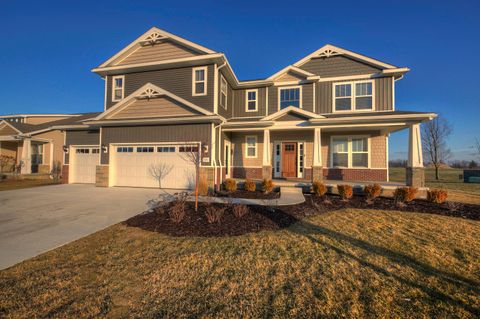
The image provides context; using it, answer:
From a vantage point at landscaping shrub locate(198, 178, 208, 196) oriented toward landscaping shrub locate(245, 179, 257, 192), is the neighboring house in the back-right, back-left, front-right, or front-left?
back-left

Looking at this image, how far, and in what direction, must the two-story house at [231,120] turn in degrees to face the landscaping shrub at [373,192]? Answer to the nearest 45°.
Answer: approximately 45° to its left

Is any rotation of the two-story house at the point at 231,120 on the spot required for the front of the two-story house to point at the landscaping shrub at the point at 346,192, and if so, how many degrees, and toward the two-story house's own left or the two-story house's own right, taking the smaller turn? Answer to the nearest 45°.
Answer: approximately 45° to the two-story house's own left

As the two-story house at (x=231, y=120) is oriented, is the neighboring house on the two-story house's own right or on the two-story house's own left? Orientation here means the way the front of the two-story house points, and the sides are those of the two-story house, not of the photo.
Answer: on the two-story house's own right

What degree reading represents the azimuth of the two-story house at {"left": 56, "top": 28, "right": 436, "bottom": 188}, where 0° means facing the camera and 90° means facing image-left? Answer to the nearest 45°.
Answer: approximately 0°

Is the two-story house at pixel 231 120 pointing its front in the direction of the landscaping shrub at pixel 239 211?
yes

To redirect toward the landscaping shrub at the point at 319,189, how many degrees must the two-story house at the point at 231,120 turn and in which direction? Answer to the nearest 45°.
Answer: approximately 45° to its left
